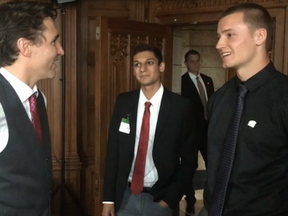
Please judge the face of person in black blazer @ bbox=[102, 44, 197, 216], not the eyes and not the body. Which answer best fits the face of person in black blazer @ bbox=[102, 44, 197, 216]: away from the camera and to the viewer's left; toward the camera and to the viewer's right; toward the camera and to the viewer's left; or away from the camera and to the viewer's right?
toward the camera and to the viewer's left

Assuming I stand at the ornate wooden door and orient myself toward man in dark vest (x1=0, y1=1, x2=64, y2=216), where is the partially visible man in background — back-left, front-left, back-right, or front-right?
back-left

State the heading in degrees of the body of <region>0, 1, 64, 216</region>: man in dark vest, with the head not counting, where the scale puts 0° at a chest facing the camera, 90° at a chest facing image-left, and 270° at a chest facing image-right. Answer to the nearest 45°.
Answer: approximately 315°

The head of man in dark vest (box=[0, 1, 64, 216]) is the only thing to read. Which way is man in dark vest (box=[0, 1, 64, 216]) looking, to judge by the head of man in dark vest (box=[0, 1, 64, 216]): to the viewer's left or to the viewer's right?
to the viewer's right

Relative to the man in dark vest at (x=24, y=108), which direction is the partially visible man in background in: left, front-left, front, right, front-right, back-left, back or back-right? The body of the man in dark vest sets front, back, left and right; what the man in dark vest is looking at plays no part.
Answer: left

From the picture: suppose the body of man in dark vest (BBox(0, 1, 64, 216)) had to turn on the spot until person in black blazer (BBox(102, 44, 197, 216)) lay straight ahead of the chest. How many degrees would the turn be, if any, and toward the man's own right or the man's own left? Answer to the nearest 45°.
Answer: approximately 90° to the man's own left

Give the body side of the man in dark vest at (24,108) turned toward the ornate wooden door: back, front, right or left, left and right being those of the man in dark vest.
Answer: left

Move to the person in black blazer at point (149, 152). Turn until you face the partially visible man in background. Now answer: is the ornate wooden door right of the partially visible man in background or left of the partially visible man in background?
left
